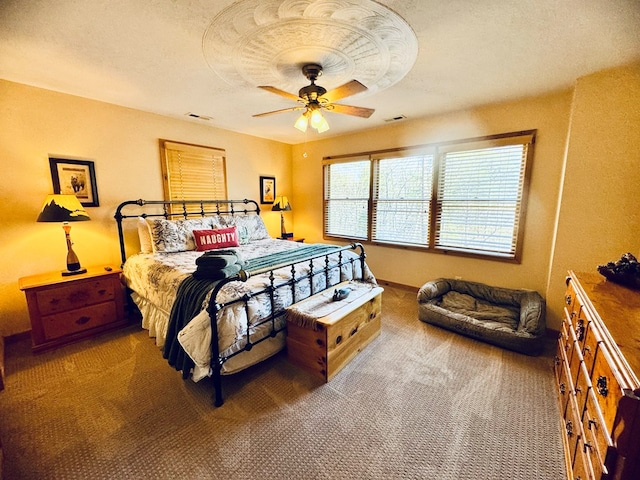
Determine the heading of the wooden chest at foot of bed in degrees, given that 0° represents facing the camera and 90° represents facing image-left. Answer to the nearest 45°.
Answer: approximately 315°

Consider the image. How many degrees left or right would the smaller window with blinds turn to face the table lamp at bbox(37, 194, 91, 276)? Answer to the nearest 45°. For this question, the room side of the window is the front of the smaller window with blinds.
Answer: approximately 90° to its right

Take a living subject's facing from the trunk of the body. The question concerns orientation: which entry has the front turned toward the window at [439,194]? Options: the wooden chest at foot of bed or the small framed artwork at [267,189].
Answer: the small framed artwork

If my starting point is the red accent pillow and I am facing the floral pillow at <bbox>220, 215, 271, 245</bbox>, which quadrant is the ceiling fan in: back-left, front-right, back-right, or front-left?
back-right

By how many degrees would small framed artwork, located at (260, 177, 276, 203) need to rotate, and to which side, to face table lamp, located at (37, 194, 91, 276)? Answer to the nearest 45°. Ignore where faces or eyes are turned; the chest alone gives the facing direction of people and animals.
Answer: approximately 90° to its right
